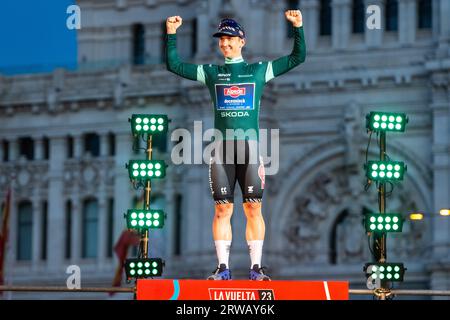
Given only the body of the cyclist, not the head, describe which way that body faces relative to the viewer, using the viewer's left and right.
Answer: facing the viewer

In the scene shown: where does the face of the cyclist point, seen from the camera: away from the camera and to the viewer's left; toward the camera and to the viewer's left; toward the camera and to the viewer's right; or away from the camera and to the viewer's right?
toward the camera and to the viewer's left

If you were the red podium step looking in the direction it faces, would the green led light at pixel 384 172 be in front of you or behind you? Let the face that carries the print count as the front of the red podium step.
behind

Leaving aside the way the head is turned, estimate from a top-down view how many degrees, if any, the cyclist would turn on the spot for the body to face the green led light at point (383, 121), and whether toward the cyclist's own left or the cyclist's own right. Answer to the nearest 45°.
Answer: approximately 135° to the cyclist's own left

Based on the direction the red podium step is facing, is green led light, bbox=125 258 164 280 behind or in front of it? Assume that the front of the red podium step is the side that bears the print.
behind

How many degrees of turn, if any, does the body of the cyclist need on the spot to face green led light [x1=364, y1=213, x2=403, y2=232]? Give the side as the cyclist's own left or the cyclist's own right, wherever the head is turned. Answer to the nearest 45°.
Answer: approximately 135° to the cyclist's own left

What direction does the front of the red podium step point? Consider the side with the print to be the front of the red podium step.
toward the camera

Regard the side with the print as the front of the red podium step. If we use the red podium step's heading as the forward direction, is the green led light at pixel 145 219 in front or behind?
behind
